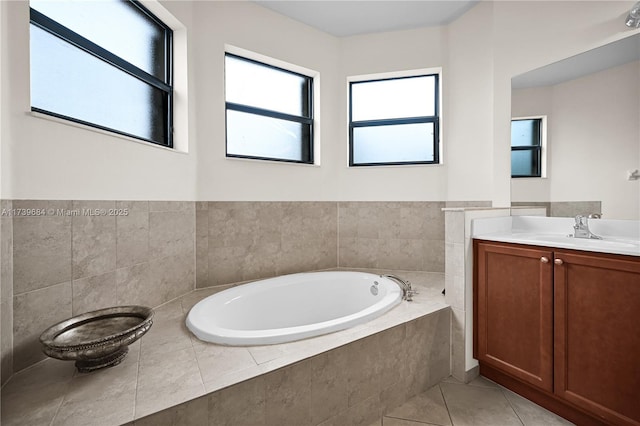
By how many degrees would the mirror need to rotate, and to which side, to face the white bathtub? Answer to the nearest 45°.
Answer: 0° — it already faces it

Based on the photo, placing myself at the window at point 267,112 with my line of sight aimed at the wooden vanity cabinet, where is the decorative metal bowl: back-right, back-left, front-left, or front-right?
front-right

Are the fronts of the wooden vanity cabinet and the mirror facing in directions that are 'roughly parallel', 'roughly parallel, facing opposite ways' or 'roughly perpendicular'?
roughly parallel

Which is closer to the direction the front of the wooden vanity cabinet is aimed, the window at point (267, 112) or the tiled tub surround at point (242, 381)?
the tiled tub surround

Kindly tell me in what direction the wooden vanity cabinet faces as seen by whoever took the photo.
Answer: facing the viewer and to the left of the viewer

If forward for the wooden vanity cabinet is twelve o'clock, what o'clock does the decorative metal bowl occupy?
The decorative metal bowl is roughly at 12 o'clock from the wooden vanity cabinet.

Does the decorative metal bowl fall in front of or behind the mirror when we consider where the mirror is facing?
in front

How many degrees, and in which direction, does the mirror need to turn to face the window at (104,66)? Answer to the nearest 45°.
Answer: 0° — it already faces it

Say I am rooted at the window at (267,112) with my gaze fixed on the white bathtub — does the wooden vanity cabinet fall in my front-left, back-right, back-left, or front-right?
front-left

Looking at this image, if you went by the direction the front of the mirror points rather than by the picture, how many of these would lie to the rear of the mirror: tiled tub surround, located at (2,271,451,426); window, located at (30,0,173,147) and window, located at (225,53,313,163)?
0

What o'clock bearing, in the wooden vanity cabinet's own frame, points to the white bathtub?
The white bathtub is roughly at 1 o'clock from the wooden vanity cabinet.

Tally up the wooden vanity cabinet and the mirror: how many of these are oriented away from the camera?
0

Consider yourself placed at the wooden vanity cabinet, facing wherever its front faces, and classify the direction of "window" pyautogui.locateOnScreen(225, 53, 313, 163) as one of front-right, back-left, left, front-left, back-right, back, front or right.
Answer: front-right
